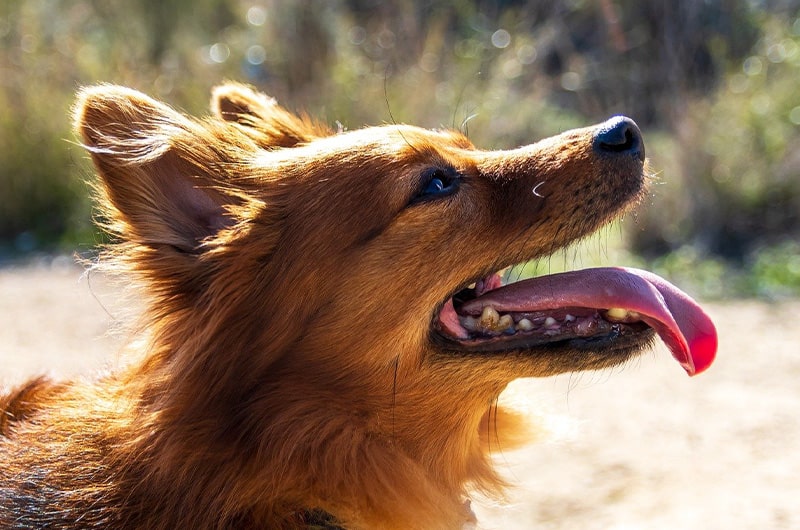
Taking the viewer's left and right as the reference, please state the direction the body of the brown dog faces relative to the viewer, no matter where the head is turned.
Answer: facing to the right of the viewer
